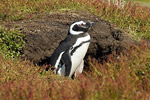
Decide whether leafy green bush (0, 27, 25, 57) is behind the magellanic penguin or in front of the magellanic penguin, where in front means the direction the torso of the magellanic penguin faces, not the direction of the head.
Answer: behind
